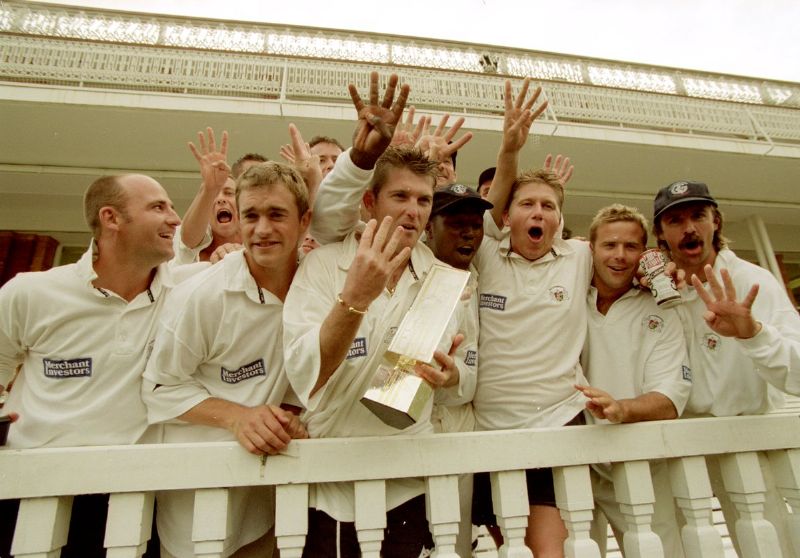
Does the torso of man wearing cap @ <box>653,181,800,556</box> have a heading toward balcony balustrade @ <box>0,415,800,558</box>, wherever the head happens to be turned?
yes

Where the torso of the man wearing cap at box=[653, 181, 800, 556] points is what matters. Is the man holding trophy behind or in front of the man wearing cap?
in front

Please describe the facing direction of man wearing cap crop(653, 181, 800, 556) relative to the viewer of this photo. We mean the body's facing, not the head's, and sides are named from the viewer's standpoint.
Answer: facing the viewer and to the left of the viewer
